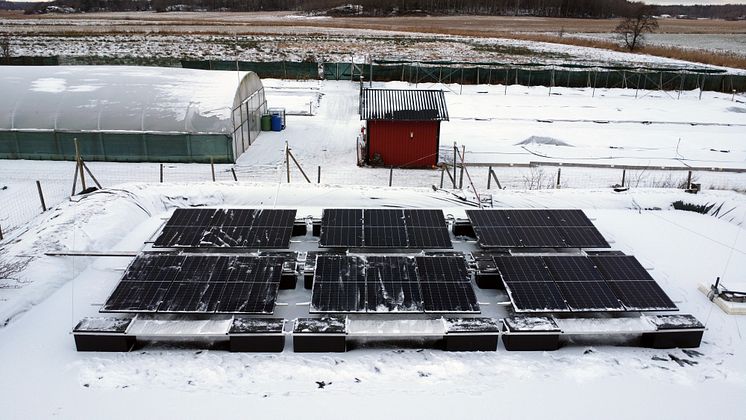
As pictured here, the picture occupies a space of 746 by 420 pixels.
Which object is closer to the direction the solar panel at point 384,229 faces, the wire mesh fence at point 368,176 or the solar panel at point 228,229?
the solar panel

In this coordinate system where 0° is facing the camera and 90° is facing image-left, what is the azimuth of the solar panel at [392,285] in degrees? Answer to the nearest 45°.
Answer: approximately 0°

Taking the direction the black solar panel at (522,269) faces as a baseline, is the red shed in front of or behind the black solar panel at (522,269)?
behind

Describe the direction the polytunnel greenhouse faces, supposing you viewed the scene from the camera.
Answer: facing to the right of the viewer

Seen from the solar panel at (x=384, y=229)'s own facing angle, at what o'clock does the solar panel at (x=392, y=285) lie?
the solar panel at (x=392, y=285) is roughly at 12 o'clock from the solar panel at (x=384, y=229).

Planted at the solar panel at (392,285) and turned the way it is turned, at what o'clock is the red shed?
The red shed is roughly at 6 o'clock from the solar panel.

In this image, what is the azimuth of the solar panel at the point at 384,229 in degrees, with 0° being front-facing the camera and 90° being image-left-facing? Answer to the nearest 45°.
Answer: approximately 0°

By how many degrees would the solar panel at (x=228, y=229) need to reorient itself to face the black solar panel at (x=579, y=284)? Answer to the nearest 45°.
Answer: approximately 45° to its left

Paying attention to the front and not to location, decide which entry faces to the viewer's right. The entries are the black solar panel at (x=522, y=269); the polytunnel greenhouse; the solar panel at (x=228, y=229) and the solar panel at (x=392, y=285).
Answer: the polytunnel greenhouse

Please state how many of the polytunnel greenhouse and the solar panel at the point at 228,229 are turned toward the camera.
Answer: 1

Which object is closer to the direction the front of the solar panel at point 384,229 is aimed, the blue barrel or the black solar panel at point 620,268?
the black solar panel
